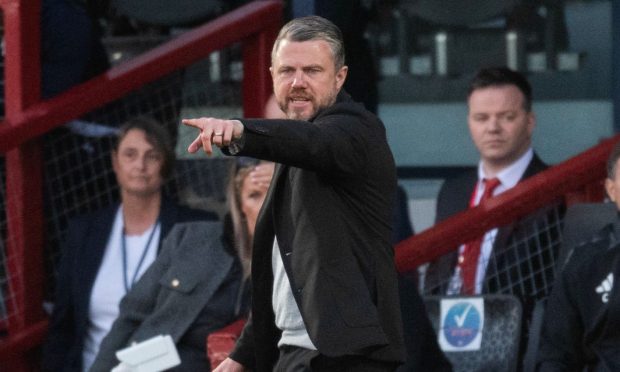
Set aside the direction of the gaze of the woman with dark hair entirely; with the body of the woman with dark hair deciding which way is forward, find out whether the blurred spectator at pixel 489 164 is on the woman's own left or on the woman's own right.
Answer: on the woman's own left

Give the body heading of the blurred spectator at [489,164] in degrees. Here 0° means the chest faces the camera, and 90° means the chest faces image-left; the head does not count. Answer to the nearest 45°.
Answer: approximately 45°

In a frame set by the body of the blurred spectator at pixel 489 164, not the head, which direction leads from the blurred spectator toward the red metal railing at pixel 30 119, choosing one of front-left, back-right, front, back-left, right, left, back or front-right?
front-right

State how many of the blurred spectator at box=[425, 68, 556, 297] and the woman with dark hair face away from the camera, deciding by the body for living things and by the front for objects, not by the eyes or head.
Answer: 0

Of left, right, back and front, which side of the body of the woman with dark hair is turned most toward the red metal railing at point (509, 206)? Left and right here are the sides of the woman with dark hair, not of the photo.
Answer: left
